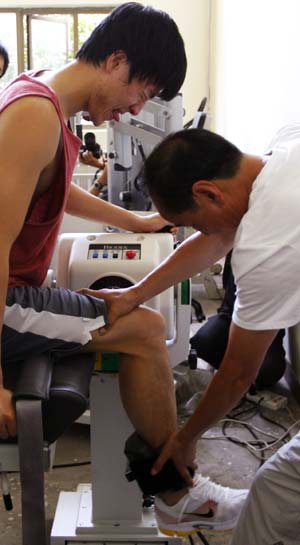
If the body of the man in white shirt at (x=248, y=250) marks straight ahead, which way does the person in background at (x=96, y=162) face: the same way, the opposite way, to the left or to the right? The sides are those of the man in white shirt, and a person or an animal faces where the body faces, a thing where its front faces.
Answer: to the left

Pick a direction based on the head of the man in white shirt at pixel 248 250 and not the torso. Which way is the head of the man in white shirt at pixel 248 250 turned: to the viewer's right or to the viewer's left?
to the viewer's left

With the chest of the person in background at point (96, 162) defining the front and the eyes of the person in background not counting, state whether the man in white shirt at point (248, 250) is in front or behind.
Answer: in front

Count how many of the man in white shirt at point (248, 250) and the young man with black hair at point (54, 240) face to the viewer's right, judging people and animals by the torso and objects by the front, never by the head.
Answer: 1

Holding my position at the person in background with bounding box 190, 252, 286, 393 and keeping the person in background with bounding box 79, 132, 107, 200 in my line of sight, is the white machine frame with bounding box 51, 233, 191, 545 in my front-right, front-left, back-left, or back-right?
back-left

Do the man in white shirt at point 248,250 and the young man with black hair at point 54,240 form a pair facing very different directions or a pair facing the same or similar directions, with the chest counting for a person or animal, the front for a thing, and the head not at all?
very different directions

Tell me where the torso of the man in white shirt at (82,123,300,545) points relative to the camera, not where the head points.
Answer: to the viewer's left

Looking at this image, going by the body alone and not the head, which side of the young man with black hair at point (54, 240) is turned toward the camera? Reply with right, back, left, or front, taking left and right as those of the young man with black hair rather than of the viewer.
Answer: right

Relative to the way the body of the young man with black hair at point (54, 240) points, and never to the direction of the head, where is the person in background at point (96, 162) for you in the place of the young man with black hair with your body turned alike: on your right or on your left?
on your left

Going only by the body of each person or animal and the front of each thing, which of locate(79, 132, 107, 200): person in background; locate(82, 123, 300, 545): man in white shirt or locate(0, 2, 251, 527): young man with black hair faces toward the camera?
the person in background

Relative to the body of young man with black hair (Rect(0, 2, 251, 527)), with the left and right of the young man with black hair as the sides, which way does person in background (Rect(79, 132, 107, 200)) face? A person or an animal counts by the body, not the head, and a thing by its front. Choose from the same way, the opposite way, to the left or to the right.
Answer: to the right

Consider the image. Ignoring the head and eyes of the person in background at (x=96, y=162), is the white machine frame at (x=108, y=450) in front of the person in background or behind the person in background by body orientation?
in front

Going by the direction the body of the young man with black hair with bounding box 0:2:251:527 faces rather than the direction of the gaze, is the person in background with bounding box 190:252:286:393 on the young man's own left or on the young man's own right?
on the young man's own left

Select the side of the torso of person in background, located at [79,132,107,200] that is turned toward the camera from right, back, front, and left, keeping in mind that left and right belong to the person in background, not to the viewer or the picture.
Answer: front

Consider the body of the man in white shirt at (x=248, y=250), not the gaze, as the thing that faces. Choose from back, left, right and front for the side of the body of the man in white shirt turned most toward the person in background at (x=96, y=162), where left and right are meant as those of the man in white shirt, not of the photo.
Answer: right
